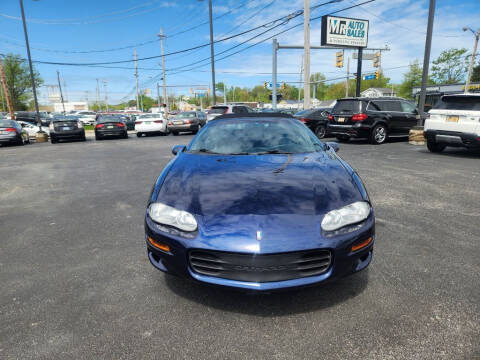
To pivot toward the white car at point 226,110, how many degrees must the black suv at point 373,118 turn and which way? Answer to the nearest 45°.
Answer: approximately 90° to its left

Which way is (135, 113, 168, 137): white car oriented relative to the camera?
away from the camera

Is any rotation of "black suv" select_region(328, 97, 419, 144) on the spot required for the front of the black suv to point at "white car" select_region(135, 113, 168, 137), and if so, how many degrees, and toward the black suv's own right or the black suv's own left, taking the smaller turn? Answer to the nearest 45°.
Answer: approximately 135° to the black suv's own left

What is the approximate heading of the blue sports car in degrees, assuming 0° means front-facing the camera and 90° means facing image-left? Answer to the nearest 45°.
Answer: approximately 0°

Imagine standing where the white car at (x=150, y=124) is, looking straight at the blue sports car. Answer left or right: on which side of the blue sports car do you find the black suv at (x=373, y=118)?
left

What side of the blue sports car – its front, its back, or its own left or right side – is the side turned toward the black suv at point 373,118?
back

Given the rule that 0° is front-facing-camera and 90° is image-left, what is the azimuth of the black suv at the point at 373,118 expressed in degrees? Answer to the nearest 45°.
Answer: approximately 225°

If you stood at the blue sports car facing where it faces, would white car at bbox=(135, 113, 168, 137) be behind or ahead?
behind

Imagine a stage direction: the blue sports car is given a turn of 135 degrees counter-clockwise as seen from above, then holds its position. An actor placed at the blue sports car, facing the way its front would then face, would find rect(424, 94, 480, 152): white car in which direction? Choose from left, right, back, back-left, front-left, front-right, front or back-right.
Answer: front
